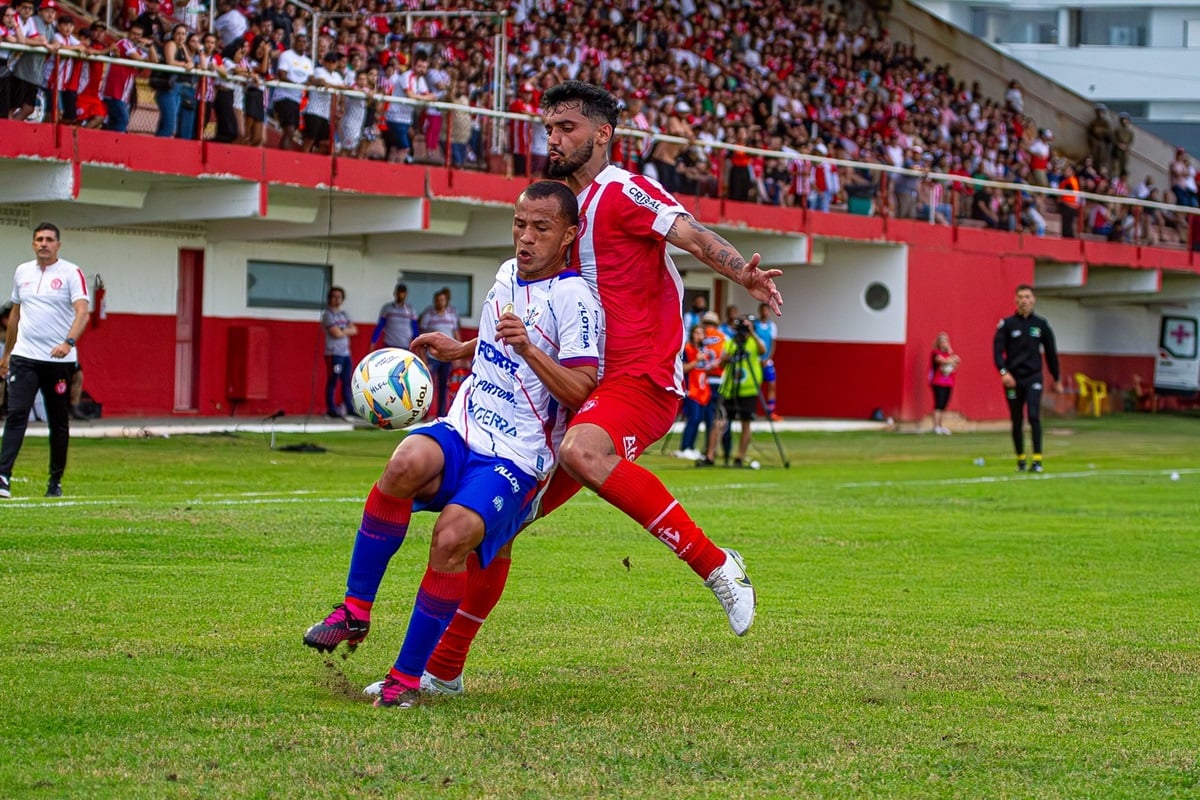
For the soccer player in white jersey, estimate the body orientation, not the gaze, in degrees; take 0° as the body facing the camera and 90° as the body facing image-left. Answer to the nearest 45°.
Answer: approximately 45°

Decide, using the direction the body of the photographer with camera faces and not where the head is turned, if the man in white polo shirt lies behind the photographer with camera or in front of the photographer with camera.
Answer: in front

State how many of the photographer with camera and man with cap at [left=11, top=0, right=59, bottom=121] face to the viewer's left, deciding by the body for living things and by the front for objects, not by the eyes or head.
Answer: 0

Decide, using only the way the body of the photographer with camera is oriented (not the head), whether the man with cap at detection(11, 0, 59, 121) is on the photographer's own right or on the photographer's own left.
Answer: on the photographer's own right

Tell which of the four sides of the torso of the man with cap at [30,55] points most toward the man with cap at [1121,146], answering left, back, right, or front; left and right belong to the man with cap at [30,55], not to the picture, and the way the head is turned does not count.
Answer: left

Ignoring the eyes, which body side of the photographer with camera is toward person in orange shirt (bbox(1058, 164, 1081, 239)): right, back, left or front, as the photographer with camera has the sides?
back

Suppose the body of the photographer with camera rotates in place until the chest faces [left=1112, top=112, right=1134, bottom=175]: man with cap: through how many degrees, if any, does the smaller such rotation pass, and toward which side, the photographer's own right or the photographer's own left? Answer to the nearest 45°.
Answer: approximately 180°

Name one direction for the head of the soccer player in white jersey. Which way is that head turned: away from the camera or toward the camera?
toward the camera

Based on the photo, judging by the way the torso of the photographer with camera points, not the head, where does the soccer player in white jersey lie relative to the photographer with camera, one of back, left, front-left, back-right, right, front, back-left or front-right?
front

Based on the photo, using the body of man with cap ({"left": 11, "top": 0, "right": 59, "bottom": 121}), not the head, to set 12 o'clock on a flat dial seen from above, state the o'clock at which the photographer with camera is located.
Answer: The photographer with camera is roughly at 11 o'clock from the man with cap.

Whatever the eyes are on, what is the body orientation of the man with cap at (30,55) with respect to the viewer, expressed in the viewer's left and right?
facing the viewer and to the right of the viewer

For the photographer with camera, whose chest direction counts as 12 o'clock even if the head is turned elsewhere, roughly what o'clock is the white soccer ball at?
The white soccer ball is roughly at 12 o'clock from the photographer with camera.

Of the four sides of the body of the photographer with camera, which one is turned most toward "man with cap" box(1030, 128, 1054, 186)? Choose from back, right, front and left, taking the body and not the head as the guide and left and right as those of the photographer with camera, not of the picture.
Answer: back

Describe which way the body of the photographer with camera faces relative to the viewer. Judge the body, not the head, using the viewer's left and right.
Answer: facing the viewer

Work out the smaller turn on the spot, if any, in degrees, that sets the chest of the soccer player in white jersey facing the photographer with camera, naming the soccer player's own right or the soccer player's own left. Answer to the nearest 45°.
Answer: approximately 135° to the soccer player's own right

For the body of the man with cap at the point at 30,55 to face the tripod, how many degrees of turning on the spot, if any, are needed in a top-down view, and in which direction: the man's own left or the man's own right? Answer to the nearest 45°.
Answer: approximately 45° to the man's own left

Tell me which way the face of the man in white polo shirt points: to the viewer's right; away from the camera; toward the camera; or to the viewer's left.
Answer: toward the camera
